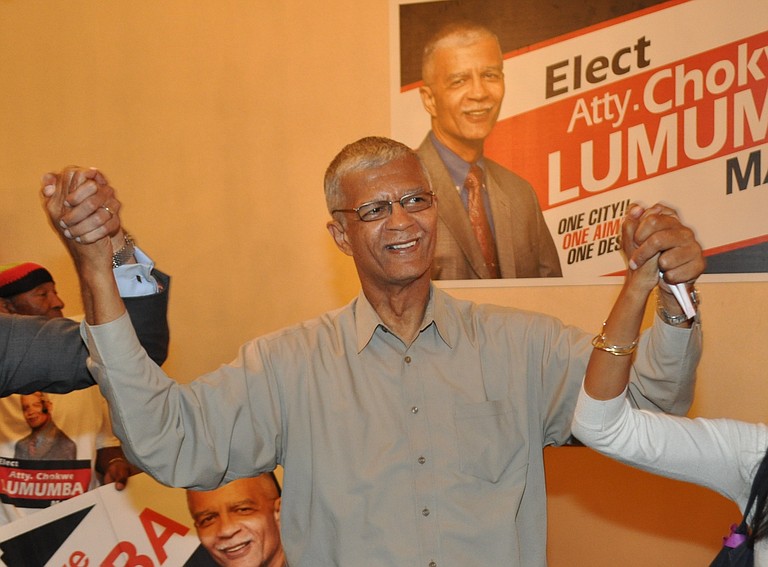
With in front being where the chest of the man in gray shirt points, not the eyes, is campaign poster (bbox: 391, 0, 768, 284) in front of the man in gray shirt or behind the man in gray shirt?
behind

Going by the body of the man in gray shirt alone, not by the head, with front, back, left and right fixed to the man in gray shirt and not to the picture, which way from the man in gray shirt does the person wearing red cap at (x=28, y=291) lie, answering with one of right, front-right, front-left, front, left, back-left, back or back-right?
back-right

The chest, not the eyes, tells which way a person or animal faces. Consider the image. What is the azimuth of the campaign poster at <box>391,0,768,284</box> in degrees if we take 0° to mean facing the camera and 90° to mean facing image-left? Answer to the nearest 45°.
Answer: approximately 0°

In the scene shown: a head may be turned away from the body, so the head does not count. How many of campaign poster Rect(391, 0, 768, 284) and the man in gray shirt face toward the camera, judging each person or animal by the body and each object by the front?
2

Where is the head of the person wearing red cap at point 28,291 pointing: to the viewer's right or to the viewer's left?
to the viewer's right

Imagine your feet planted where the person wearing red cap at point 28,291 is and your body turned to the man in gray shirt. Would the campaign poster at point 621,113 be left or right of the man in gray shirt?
left

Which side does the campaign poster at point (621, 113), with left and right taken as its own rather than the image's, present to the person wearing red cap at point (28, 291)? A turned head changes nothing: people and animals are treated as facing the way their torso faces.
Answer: right

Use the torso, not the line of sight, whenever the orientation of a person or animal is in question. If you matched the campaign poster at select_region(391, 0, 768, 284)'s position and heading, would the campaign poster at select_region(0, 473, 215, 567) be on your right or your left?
on your right
